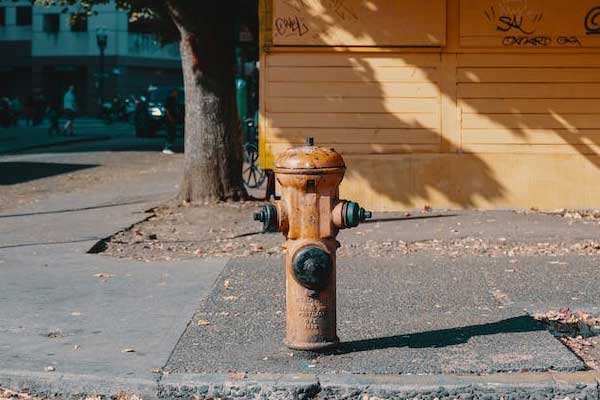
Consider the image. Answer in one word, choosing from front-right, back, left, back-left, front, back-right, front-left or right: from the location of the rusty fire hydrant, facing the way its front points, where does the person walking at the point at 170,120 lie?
back

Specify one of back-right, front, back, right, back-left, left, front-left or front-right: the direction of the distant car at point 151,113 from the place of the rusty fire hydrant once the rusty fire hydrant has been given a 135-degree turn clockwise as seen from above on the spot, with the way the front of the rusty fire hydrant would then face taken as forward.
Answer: front-right

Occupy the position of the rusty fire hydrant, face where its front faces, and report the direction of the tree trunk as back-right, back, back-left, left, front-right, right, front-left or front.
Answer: back

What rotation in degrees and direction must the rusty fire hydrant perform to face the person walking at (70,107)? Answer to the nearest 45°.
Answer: approximately 180°

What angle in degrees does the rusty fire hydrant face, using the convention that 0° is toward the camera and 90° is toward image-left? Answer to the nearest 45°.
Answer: approximately 0°
